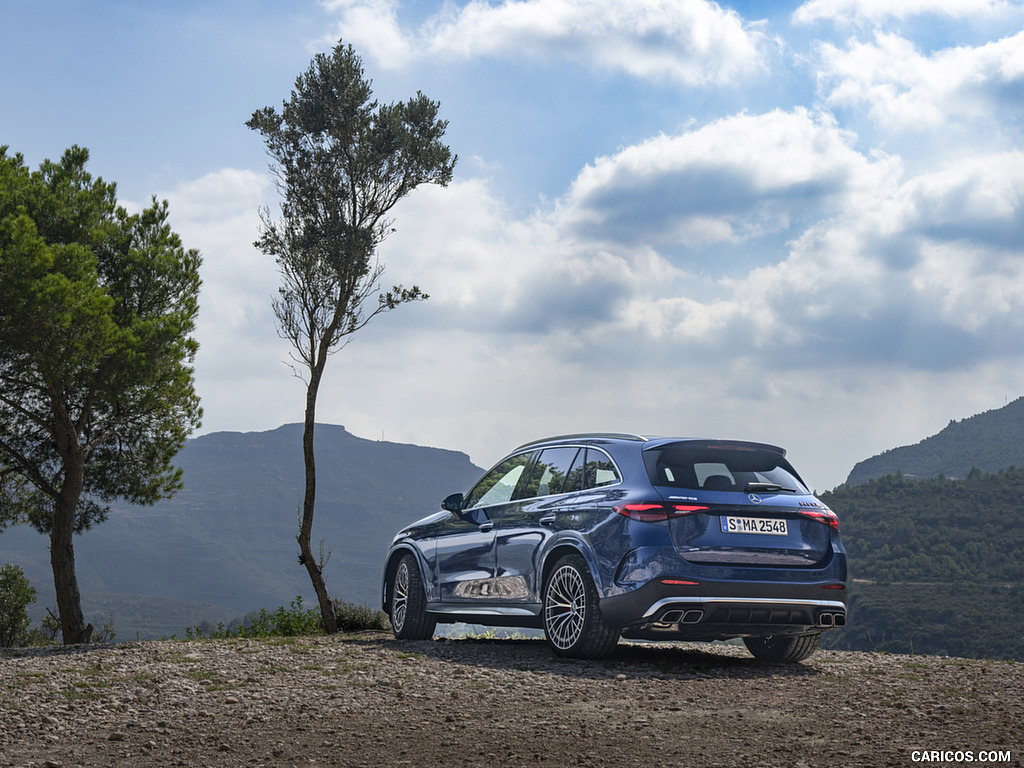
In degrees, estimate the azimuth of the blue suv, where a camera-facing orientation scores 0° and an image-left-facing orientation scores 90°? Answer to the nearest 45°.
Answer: approximately 135°

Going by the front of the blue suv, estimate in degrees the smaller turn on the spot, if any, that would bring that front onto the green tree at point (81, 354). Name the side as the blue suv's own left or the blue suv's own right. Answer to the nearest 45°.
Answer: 0° — it already faces it

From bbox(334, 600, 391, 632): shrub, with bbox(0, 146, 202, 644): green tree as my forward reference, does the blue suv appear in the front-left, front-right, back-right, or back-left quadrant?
back-left

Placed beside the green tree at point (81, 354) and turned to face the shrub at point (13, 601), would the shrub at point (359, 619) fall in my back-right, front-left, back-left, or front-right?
back-right

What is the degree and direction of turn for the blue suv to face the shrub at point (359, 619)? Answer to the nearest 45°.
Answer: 0° — it already faces it

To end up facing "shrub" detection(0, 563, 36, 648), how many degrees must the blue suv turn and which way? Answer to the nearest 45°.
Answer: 0° — it already faces it
